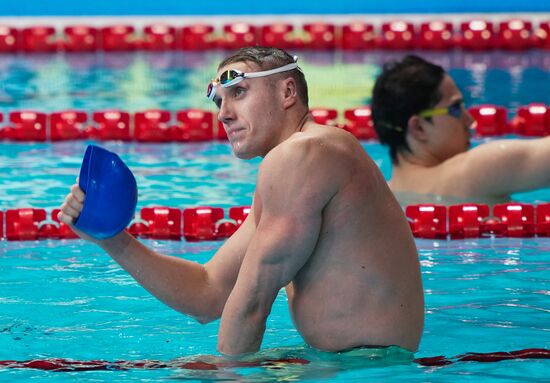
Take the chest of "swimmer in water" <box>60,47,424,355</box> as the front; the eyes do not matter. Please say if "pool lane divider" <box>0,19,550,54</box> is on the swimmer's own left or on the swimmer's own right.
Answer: on the swimmer's own right

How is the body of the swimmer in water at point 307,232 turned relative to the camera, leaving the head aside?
to the viewer's left

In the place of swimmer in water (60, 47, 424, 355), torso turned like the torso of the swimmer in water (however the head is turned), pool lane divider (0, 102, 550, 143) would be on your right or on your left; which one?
on your right
